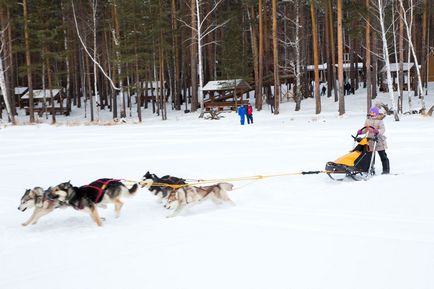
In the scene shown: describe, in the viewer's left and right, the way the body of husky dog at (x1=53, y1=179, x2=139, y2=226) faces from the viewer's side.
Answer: facing to the left of the viewer

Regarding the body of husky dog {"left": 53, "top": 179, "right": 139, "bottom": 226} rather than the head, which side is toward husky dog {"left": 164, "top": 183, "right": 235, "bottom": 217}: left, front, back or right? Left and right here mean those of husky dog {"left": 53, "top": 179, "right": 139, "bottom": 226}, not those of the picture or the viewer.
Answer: back

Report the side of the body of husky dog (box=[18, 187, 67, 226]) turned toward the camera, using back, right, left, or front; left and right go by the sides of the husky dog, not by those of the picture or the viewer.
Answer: left

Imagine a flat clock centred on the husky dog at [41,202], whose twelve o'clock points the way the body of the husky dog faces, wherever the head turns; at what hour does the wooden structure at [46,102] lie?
The wooden structure is roughly at 3 o'clock from the husky dog.

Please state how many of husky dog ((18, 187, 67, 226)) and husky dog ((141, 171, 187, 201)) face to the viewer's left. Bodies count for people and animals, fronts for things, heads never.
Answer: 2

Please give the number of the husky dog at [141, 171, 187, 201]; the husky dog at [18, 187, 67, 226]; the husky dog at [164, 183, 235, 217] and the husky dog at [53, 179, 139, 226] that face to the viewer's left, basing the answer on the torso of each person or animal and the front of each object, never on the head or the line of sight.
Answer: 4

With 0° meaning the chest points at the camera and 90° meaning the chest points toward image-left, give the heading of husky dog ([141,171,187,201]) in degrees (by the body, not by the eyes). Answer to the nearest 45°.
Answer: approximately 90°

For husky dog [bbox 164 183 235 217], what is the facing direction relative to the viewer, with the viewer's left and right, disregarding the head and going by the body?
facing to the left of the viewer

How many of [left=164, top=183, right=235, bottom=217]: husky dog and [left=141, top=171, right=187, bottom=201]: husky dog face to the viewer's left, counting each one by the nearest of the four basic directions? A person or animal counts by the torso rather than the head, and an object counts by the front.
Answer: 2

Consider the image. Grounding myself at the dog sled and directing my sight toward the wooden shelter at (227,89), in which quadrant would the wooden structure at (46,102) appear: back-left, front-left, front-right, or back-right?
front-left

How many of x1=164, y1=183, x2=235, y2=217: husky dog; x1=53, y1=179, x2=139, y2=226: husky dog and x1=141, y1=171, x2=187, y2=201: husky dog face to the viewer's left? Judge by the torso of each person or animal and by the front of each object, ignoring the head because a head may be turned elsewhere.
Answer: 3
